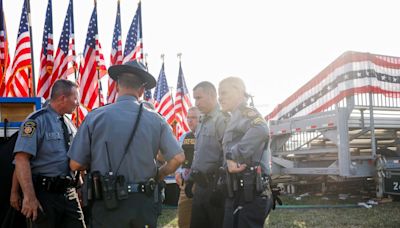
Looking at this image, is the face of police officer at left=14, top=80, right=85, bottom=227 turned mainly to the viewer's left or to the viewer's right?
to the viewer's right

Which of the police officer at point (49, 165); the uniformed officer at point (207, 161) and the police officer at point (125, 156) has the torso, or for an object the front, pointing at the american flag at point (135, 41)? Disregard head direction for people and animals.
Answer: the police officer at point (125, 156)

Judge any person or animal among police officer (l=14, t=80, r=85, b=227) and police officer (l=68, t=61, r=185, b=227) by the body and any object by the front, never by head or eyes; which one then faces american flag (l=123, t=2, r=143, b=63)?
police officer (l=68, t=61, r=185, b=227)

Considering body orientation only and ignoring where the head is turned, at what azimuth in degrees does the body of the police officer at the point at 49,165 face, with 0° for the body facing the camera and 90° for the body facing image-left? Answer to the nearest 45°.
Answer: approximately 315°

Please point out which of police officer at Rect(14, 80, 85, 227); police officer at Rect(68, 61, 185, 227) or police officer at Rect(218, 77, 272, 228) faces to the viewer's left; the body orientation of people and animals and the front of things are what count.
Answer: police officer at Rect(218, 77, 272, 228)

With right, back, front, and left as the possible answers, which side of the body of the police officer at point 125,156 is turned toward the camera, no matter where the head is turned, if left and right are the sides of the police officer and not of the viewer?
back

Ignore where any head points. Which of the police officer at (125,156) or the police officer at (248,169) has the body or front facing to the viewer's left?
the police officer at (248,169)

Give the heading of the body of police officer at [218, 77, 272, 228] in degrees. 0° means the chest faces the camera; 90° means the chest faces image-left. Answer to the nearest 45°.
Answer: approximately 90°

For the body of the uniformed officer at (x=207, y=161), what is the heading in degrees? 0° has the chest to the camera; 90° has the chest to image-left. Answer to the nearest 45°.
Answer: approximately 45°

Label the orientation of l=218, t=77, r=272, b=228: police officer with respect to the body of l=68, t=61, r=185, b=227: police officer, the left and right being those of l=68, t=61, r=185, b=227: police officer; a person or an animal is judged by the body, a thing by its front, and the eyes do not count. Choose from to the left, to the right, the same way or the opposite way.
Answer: to the left
